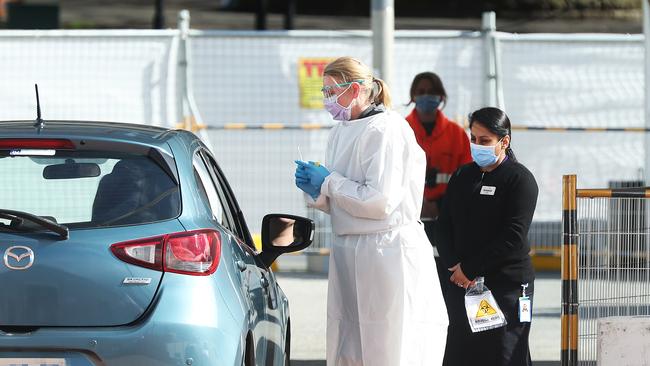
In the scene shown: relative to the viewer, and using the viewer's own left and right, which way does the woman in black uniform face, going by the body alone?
facing the viewer and to the left of the viewer

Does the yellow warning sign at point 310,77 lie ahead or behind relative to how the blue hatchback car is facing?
ahead

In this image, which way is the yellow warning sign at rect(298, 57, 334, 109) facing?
toward the camera

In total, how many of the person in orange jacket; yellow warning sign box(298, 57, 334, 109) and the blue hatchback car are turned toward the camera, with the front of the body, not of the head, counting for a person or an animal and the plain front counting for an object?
2

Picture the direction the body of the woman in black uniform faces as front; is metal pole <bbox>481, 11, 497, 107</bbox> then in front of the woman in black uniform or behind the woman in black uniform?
behind

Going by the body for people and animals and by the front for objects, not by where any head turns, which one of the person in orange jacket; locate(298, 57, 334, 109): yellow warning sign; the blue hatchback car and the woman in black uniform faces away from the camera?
the blue hatchback car

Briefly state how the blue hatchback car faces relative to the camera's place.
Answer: facing away from the viewer

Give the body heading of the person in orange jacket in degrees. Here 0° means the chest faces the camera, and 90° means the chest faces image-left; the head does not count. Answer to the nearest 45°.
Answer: approximately 0°

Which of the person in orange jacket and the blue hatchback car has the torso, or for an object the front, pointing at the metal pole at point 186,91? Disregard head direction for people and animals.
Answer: the blue hatchback car

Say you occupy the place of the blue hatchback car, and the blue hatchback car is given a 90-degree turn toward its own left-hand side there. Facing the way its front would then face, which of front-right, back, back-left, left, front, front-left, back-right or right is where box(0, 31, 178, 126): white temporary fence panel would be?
right
